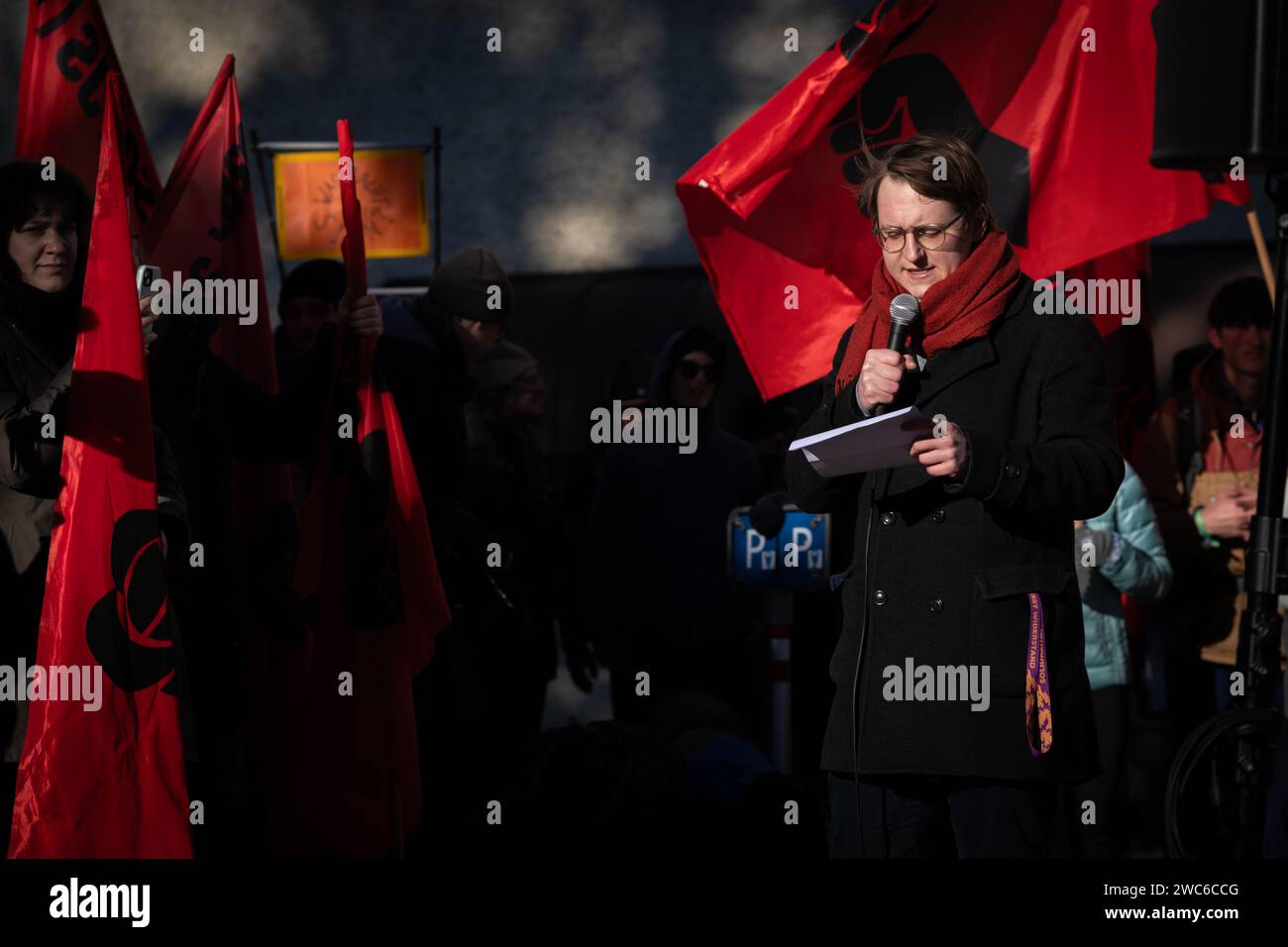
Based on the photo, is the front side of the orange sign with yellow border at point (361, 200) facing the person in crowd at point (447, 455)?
yes

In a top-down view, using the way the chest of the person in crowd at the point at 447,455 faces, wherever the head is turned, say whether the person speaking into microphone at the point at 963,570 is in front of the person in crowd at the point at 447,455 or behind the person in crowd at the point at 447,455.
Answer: in front

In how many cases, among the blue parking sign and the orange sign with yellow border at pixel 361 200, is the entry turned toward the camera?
2

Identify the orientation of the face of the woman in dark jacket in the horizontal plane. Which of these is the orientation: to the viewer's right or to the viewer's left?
to the viewer's right

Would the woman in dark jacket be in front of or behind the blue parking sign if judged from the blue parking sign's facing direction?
in front

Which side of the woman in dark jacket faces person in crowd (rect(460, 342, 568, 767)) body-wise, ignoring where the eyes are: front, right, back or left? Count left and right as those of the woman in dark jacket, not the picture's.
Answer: left

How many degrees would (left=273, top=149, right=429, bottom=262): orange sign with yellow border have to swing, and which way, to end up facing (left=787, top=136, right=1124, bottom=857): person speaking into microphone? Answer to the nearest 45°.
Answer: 0° — it already faces them

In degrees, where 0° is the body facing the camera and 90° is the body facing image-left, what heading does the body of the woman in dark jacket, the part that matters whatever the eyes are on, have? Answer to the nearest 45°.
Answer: approximately 315°
